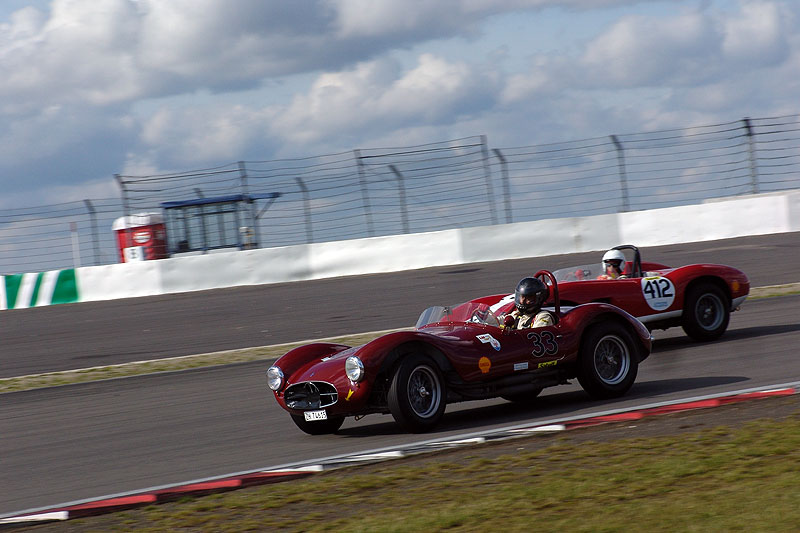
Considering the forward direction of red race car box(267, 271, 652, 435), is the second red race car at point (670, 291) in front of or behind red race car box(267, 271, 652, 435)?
behind

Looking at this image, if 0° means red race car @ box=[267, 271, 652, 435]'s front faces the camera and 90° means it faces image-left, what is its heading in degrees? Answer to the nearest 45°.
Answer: approximately 45°

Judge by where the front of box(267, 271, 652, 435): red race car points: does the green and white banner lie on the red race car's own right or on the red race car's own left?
on the red race car's own right
